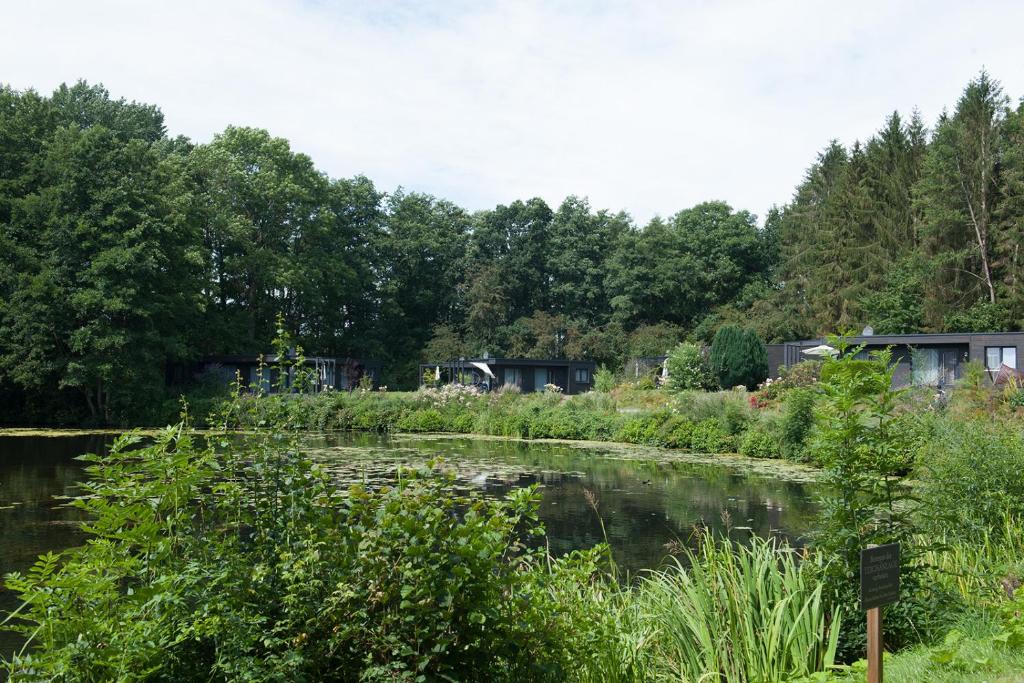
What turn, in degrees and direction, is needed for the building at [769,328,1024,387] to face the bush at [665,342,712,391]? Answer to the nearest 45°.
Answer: approximately 90° to its right

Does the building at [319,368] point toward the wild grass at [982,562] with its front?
yes

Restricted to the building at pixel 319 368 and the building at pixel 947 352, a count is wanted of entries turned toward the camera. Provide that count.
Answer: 2

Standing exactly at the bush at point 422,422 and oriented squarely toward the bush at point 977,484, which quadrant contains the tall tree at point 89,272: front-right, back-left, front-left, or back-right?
back-right

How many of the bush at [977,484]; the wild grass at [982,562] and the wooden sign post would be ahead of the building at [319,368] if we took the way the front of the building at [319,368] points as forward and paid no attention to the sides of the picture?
3

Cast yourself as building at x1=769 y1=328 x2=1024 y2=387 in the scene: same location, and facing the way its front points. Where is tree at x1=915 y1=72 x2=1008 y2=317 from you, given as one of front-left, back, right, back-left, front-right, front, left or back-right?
back

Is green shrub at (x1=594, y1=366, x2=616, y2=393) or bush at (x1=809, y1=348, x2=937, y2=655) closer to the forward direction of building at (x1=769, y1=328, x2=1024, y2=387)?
the bush

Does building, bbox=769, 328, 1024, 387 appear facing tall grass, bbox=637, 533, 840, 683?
yes

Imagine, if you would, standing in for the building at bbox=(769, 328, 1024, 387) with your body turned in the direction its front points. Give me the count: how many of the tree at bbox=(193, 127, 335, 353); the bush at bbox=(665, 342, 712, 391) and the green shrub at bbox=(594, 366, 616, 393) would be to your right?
3

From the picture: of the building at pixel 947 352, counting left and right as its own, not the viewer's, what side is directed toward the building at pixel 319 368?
right

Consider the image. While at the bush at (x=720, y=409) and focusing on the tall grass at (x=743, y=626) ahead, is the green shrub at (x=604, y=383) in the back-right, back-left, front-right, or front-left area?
back-right

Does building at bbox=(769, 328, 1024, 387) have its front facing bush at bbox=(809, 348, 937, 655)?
yes
